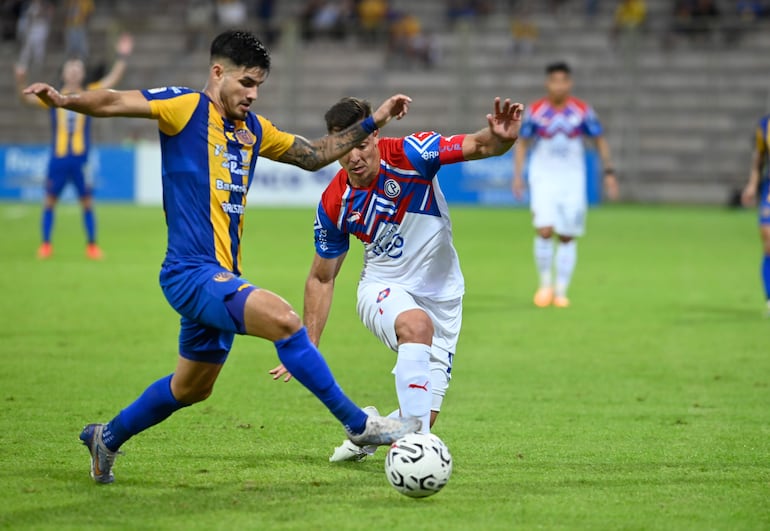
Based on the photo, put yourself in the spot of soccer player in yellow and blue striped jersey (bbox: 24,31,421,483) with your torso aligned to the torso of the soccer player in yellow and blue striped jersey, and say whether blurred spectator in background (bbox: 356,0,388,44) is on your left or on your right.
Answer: on your left

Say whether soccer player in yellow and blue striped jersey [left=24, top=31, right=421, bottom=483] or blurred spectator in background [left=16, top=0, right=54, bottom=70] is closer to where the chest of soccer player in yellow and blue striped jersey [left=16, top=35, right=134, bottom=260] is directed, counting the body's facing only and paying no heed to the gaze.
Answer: the soccer player in yellow and blue striped jersey

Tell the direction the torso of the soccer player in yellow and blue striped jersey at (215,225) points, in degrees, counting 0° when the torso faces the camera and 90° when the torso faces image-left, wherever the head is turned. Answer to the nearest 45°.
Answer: approximately 315°

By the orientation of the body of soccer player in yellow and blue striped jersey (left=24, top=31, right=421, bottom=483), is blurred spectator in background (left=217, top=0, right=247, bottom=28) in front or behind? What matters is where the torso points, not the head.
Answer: behind

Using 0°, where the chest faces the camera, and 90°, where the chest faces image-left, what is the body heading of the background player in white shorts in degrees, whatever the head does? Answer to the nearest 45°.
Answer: approximately 0°

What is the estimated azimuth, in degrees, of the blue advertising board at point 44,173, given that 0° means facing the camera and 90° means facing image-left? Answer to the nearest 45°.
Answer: approximately 0°

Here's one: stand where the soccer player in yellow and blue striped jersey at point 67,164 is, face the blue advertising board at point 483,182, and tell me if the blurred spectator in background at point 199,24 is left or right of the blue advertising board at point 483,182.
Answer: left

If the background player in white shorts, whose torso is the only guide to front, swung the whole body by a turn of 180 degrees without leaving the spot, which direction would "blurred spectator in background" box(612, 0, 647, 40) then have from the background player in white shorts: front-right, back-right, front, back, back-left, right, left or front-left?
front

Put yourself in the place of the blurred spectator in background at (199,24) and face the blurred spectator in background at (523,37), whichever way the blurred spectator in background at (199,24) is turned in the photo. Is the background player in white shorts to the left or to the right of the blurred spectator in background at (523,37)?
right

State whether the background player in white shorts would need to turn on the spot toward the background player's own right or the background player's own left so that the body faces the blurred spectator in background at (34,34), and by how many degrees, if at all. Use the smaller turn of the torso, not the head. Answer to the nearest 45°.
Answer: approximately 135° to the background player's own right

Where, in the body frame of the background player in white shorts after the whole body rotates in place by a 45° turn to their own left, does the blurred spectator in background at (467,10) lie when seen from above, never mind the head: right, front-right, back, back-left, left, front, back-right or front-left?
back-left

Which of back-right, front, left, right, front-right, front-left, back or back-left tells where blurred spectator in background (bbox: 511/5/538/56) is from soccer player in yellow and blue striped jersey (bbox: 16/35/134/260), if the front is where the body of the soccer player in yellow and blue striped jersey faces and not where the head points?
back-left
